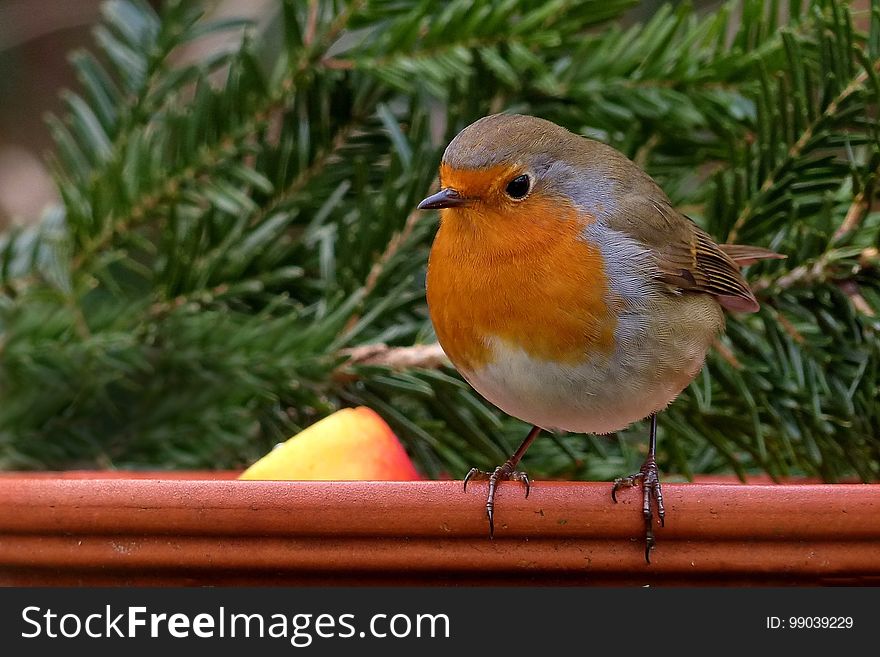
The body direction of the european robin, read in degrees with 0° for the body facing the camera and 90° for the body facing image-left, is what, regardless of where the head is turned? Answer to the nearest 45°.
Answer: approximately 45°
